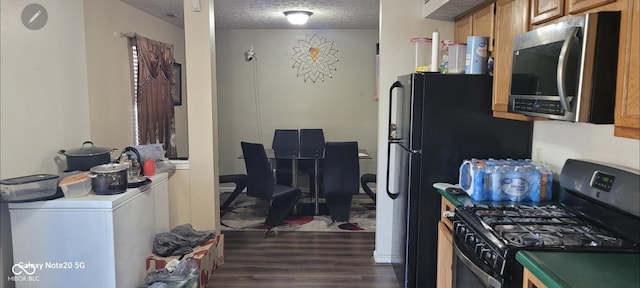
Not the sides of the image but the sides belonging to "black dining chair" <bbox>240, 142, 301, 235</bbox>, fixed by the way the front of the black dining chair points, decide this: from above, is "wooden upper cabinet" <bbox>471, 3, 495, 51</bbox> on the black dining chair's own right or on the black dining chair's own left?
on the black dining chair's own right

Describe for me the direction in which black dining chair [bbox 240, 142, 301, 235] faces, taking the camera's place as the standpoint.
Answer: facing away from the viewer and to the right of the viewer

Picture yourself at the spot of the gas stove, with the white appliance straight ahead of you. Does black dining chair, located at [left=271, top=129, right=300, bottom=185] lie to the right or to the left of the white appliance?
right

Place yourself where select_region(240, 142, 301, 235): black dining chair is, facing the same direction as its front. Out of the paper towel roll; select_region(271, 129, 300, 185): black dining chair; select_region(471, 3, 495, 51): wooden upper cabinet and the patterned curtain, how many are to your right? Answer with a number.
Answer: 2

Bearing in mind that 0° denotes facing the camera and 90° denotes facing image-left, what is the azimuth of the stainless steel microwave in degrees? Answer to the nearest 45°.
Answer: approximately 45°

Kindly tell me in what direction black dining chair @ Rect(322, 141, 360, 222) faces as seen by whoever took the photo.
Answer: facing away from the viewer

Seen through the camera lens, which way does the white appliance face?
facing to the right of the viewer

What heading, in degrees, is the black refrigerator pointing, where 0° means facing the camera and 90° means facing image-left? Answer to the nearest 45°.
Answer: approximately 90°
